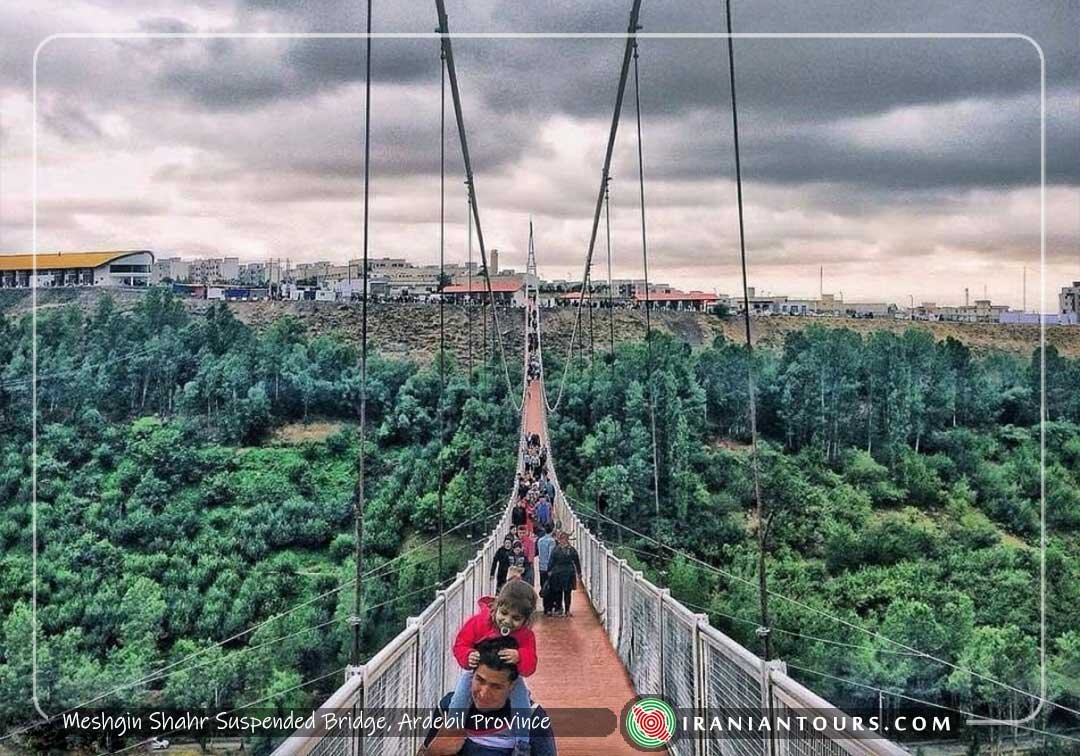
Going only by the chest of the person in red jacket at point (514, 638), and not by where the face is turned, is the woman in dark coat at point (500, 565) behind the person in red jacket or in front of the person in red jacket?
behind

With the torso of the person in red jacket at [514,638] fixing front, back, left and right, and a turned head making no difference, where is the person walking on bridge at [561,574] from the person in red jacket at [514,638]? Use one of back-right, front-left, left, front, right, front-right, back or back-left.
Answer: back
